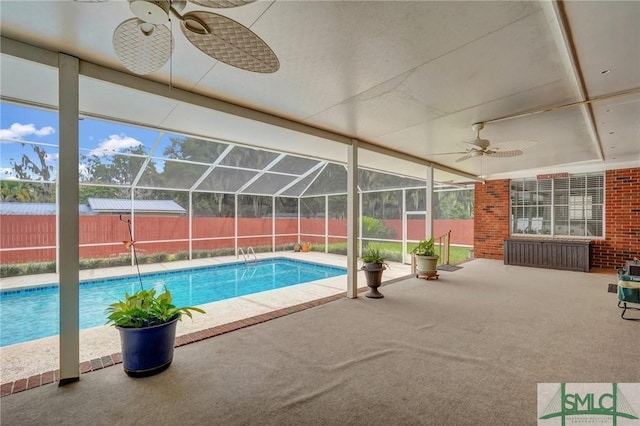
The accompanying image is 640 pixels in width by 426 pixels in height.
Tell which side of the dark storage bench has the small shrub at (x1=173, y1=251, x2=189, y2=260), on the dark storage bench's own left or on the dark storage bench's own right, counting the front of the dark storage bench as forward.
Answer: on the dark storage bench's own right

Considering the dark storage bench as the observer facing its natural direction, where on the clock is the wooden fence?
The wooden fence is roughly at 2 o'clock from the dark storage bench.

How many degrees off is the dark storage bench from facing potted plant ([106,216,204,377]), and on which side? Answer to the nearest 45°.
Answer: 0° — it already faces it

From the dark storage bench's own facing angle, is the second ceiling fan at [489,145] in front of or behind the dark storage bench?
in front

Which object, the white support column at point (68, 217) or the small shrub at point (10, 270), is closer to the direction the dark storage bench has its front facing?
the white support column

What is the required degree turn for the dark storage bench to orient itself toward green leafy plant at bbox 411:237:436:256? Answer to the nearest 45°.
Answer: approximately 45° to its right

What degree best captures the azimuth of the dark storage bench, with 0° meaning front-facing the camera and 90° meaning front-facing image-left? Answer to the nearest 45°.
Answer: approximately 0°

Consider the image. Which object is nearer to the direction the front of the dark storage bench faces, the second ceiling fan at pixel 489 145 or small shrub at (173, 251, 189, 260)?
the second ceiling fan
